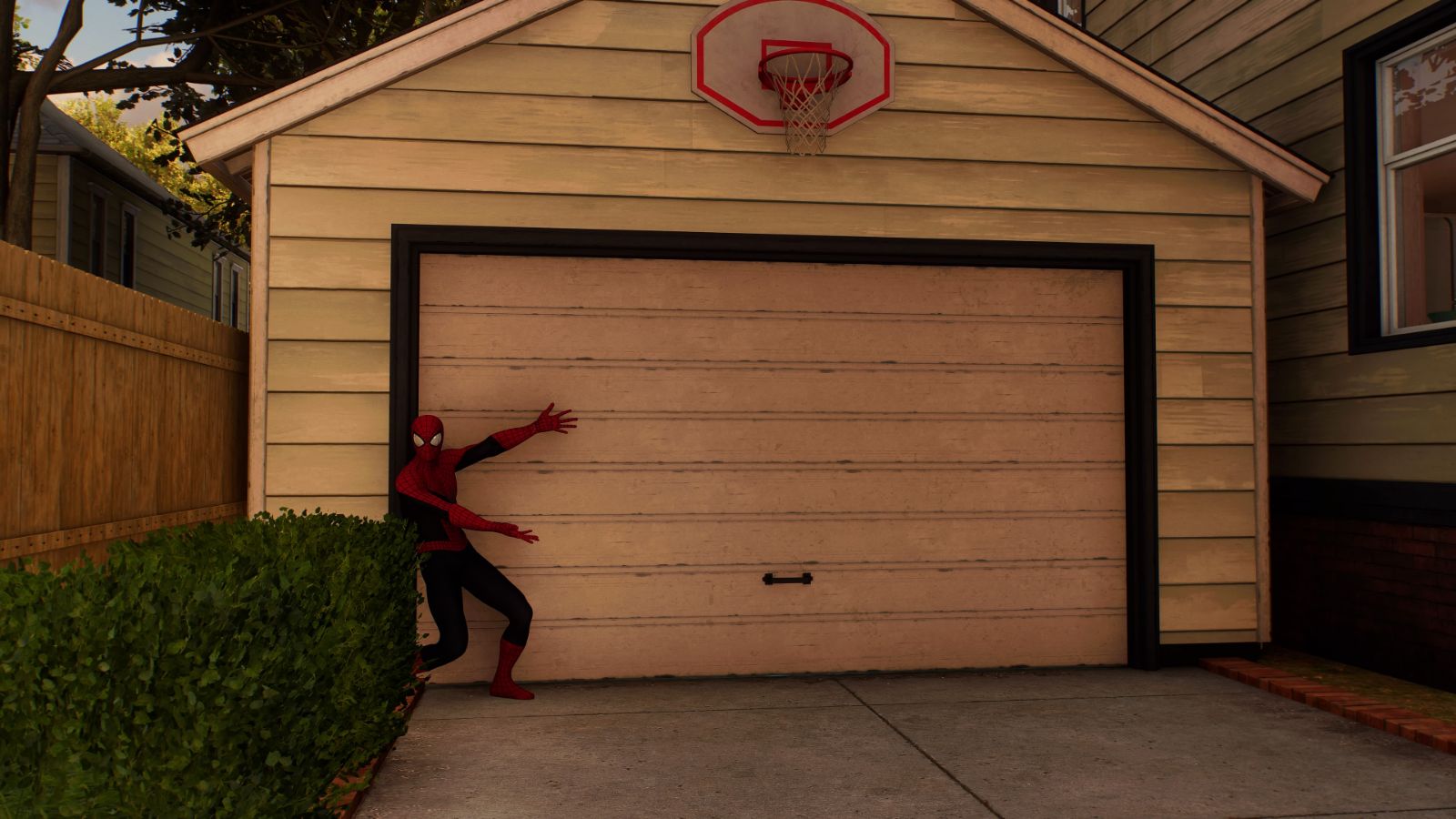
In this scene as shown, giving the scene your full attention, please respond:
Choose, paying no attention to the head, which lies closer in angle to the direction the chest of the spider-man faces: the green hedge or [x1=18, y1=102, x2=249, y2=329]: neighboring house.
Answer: the green hedge

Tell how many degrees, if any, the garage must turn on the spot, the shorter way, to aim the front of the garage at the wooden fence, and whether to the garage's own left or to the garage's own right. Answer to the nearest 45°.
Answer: approximately 45° to the garage's own right

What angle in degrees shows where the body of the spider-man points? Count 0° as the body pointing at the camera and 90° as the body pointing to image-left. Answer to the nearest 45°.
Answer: approximately 315°

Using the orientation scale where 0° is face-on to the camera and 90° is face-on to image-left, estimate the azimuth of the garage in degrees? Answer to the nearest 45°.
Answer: approximately 0°

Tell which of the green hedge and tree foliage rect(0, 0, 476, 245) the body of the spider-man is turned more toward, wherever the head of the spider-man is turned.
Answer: the green hedge

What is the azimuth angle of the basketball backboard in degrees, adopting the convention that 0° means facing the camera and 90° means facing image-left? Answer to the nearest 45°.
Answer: approximately 0°

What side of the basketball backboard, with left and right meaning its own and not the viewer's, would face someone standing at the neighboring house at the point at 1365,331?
left

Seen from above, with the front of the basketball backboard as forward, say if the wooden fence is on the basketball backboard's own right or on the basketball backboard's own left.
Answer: on the basketball backboard's own right
